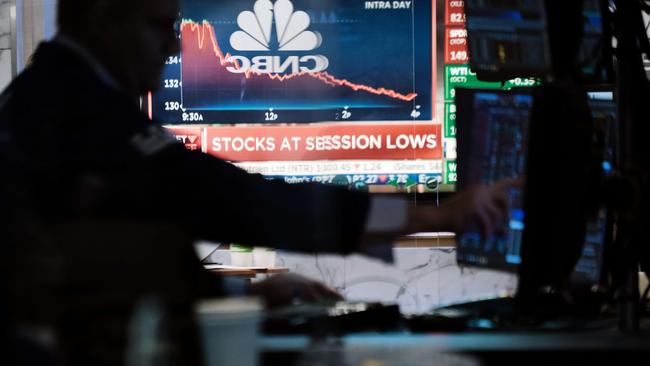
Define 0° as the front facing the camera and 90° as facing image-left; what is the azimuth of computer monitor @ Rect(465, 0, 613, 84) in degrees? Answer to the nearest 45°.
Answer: approximately 0°

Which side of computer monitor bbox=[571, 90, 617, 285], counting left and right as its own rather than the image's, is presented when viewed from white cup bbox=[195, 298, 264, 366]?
front

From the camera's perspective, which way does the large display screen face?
toward the camera

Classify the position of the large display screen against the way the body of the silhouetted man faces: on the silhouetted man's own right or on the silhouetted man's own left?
on the silhouetted man's own left

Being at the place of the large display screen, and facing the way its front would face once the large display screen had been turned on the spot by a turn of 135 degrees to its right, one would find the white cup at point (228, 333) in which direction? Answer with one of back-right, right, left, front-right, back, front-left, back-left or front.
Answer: back-left

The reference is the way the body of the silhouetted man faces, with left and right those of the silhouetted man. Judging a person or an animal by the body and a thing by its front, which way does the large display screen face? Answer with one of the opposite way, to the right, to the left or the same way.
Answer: to the right

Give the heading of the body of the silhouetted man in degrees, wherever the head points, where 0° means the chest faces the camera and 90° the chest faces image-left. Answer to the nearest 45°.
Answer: approximately 270°

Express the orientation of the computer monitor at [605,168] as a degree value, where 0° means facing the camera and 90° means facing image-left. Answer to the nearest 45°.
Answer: approximately 45°

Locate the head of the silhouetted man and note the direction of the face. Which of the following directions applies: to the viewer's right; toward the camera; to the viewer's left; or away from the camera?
to the viewer's right

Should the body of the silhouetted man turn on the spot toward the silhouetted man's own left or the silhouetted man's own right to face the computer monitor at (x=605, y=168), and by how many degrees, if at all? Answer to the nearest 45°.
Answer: approximately 45° to the silhouetted man's own left

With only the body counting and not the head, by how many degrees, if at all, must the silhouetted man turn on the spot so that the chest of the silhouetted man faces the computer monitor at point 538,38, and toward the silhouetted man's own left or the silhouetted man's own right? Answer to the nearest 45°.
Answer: approximately 45° to the silhouetted man's own left
